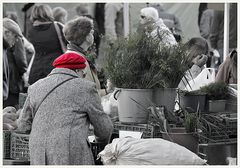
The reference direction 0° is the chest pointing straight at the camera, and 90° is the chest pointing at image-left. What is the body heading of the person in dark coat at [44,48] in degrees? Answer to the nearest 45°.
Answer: approximately 180°

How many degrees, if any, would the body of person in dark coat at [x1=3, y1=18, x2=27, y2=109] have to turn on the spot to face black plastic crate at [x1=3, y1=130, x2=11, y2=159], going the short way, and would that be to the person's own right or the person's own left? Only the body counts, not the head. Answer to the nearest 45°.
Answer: approximately 90° to the person's own left

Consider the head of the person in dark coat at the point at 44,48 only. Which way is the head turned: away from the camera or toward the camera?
away from the camera
